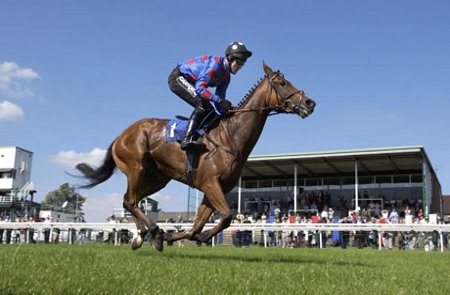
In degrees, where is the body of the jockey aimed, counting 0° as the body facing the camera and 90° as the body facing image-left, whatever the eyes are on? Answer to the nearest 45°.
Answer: approximately 270°

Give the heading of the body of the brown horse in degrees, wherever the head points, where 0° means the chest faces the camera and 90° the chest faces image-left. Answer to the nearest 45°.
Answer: approximately 270°
